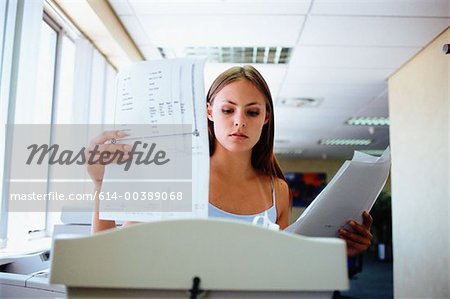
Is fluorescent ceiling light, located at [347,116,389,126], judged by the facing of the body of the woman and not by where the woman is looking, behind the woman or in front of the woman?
behind

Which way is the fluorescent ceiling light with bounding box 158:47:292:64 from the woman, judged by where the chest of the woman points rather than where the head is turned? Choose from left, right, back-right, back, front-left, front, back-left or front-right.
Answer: back

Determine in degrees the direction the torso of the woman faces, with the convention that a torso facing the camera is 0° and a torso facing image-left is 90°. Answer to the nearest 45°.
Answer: approximately 0°

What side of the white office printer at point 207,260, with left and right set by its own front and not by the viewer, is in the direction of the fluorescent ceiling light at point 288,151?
front

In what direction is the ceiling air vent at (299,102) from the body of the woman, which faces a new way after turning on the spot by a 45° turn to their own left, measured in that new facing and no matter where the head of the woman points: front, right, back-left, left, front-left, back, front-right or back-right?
back-left

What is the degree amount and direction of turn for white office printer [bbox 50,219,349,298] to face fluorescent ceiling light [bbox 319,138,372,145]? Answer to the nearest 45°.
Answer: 0° — it already faces it

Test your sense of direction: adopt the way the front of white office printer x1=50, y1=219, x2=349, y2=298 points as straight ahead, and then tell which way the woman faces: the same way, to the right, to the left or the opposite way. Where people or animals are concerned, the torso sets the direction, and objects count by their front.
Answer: the opposite way

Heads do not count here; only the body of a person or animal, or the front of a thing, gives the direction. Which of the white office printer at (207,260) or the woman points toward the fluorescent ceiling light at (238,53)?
the white office printer

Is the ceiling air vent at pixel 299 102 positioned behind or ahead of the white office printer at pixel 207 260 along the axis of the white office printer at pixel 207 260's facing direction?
ahead

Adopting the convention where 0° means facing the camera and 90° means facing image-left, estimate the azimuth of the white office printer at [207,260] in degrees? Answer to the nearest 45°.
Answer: approximately 180°

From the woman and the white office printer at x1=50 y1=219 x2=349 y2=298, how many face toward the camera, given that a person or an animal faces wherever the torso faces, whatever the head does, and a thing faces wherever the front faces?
1

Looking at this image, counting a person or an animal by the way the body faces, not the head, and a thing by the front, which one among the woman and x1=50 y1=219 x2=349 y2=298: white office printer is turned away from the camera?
the white office printer

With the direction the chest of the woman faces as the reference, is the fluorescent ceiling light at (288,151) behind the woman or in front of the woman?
behind
